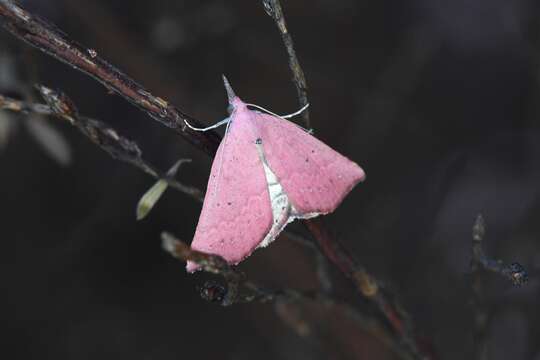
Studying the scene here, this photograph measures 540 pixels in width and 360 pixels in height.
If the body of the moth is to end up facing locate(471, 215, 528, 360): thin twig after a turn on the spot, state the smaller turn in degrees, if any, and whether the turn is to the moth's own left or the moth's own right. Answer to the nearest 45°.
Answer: approximately 90° to the moth's own right

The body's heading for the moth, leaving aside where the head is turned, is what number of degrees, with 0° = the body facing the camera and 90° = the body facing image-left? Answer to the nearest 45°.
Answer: approximately 180°
